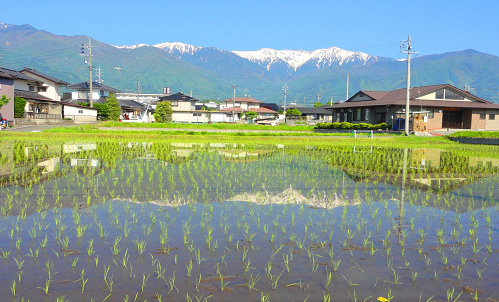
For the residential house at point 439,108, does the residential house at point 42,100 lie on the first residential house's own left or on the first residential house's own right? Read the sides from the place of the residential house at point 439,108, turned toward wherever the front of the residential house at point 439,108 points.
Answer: on the first residential house's own right

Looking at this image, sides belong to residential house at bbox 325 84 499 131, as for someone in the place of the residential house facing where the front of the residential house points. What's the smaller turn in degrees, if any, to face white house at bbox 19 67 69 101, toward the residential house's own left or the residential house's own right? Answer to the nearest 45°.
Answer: approximately 90° to the residential house's own right

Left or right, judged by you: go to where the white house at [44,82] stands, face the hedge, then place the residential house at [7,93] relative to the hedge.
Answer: right

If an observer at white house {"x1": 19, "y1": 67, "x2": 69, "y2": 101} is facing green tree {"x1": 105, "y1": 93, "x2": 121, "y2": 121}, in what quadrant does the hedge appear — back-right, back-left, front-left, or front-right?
front-right

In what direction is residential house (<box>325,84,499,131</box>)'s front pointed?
toward the camera

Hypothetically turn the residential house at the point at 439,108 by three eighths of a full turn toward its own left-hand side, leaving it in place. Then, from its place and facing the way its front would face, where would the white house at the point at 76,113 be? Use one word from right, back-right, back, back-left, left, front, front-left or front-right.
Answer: back-left

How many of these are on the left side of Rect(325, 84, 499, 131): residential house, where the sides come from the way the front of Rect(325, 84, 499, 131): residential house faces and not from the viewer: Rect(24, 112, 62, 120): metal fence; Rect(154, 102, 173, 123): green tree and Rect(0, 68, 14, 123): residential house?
0

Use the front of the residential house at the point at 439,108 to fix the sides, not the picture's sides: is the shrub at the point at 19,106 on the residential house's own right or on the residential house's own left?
on the residential house's own right

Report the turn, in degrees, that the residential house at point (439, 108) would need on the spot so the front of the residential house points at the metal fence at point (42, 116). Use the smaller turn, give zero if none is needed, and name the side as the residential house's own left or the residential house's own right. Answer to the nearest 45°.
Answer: approximately 90° to the residential house's own right

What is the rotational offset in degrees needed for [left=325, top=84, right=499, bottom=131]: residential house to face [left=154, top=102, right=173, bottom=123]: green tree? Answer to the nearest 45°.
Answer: approximately 90° to its right

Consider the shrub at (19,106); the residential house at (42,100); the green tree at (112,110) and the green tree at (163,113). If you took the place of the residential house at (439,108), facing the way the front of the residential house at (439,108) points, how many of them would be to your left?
0

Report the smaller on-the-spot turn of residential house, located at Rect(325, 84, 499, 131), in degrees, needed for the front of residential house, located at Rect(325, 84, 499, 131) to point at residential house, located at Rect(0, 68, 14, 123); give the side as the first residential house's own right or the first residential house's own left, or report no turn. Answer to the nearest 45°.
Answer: approximately 45° to the first residential house's own right

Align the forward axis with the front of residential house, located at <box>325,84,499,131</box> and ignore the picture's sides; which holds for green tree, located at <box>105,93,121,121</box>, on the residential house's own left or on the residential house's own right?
on the residential house's own right

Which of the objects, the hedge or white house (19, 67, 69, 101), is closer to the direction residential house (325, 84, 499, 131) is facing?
the hedge
